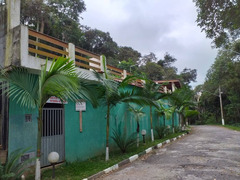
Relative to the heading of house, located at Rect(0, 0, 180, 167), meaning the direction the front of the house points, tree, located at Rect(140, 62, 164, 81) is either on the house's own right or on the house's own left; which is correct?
on the house's own left

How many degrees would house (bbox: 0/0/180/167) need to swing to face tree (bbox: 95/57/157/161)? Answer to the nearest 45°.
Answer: approximately 45° to its left

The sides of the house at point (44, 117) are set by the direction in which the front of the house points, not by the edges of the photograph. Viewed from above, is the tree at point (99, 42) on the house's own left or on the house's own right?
on the house's own left
